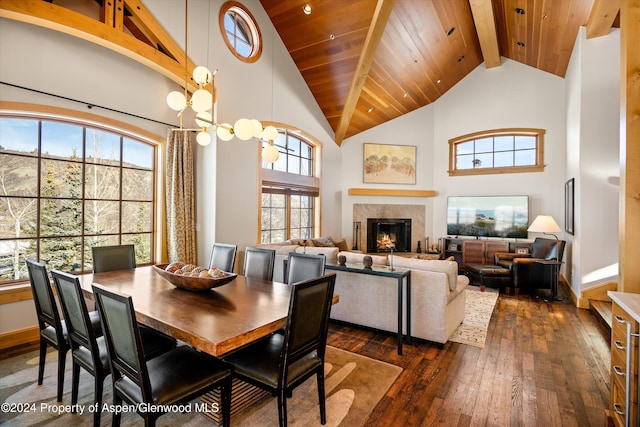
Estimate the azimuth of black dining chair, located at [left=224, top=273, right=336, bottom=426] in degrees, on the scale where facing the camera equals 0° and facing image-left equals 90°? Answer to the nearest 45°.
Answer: approximately 135°

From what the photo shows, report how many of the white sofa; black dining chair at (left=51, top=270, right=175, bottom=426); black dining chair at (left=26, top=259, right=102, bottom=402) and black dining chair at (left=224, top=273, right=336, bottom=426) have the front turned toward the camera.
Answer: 0

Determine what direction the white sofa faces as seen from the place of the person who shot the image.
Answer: facing away from the viewer and to the right of the viewer

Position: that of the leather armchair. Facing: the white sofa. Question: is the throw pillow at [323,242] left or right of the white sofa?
right

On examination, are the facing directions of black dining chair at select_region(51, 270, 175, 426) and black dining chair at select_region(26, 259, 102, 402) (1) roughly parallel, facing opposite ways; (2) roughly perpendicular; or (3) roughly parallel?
roughly parallel

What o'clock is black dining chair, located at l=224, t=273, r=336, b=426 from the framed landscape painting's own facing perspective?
The black dining chair is roughly at 12 o'clock from the framed landscape painting.

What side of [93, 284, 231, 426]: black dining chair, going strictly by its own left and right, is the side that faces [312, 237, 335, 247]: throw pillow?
front

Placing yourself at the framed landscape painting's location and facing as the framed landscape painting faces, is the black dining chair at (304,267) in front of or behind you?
in front

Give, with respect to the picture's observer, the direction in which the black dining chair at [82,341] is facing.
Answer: facing away from the viewer and to the right of the viewer

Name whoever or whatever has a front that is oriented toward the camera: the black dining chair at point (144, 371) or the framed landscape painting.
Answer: the framed landscape painting

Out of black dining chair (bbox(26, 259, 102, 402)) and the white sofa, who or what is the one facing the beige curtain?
the black dining chair

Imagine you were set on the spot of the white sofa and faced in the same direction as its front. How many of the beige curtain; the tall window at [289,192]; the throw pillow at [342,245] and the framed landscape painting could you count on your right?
0

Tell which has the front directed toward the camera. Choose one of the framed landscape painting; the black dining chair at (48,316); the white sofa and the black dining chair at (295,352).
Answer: the framed landscape painting

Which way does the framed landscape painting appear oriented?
toward the camera

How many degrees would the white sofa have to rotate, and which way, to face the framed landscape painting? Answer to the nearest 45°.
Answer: approximately 45° to its left

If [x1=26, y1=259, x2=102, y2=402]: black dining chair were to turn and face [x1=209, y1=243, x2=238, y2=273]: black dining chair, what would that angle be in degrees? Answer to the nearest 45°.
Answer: approximately 45° to its right

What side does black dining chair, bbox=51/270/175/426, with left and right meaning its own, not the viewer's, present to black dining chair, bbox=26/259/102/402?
left

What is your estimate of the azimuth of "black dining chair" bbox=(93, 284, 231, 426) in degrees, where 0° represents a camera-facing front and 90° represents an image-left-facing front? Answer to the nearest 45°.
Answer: approximately 225°

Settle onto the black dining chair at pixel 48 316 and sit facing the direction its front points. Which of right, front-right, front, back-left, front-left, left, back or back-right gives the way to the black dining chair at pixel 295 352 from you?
right

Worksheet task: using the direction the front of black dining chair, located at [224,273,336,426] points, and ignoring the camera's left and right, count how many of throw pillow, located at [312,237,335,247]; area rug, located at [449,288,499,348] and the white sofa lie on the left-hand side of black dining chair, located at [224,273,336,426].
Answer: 0

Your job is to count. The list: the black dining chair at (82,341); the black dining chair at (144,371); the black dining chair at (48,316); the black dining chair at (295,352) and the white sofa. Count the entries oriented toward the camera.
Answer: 0
